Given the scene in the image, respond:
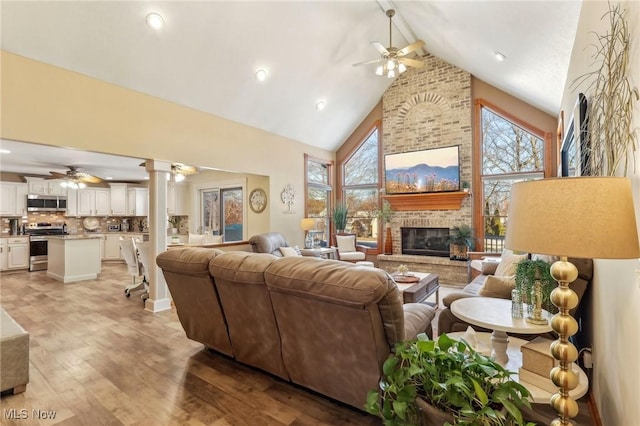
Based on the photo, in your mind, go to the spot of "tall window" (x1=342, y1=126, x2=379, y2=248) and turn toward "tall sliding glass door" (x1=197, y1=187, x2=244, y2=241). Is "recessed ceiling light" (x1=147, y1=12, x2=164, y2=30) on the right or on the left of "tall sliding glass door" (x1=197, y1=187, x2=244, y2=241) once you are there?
left

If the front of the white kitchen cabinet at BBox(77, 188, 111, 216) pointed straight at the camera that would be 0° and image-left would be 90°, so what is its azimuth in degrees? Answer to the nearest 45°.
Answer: approximately 0°

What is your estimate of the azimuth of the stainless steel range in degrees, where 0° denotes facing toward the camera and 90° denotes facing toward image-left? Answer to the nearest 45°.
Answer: approximately 0°

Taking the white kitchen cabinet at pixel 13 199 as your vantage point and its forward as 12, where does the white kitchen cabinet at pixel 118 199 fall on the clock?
the white kitchen cabinet at pixel 118 199 is roughly at 9 o'clock from the white kitchen cabinet at pixel 13 199.

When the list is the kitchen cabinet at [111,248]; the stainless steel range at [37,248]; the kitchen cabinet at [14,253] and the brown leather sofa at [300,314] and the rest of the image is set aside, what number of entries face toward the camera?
3

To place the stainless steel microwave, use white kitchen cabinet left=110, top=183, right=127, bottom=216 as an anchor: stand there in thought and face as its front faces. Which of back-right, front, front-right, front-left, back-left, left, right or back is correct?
right

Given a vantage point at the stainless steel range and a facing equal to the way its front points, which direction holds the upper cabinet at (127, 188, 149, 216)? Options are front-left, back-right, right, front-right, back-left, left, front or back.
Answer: left

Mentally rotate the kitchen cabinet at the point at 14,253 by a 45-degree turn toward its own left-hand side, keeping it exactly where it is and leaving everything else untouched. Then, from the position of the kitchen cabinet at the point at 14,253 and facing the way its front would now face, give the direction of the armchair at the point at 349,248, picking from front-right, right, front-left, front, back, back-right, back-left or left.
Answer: front

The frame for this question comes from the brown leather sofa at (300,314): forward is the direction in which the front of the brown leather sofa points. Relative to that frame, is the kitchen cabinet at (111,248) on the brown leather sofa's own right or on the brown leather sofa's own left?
on the brown leather sofa's own left

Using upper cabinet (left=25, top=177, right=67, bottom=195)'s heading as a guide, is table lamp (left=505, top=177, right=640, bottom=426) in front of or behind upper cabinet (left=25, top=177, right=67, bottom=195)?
in front
